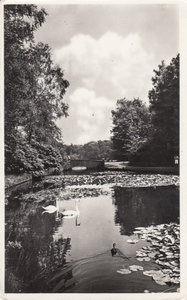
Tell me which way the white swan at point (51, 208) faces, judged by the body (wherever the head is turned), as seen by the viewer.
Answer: to the viewer's right

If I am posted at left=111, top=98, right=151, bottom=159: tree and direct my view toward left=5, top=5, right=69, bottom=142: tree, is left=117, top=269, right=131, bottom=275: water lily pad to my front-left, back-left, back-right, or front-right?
front-left

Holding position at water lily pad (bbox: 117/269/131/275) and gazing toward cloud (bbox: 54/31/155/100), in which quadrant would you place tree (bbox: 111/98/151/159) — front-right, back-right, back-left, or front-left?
front-right
